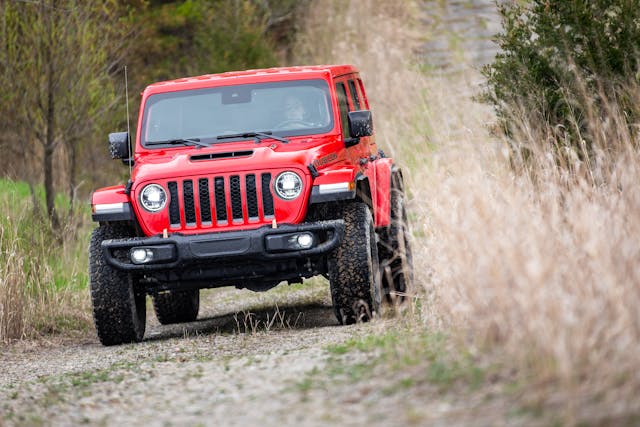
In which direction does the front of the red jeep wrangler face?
toward the camera

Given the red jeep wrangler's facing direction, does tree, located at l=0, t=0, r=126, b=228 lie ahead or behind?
behind

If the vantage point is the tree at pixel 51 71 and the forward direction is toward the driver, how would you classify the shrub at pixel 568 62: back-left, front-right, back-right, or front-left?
front-left

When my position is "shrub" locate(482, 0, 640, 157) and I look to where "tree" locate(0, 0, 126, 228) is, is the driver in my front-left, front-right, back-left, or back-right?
front-left

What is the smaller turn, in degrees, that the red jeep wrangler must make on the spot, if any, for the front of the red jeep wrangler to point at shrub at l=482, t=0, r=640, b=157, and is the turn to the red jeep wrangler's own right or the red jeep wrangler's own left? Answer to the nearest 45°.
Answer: approximately 135° to the red jeep wrangler's own left
